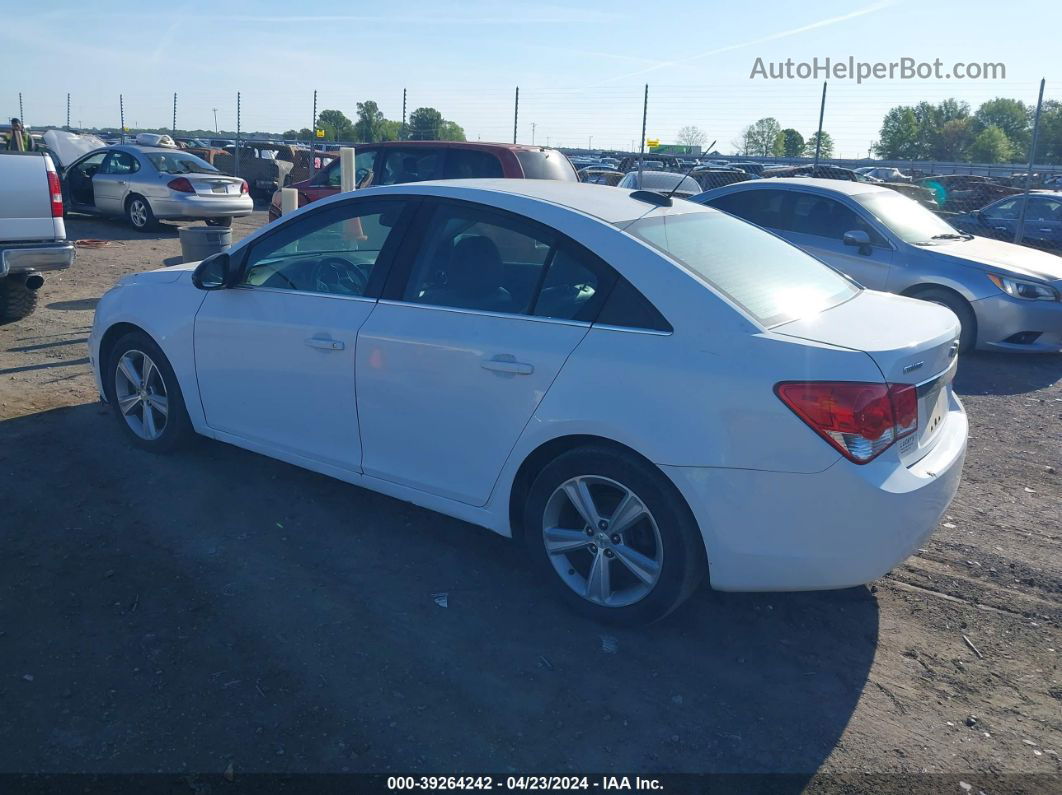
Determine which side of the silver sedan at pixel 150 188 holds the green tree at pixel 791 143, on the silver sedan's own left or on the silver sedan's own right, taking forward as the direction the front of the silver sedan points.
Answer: on the silver sedan's own right

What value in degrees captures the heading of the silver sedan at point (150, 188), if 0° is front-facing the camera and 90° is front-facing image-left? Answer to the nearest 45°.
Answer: approximately 135°

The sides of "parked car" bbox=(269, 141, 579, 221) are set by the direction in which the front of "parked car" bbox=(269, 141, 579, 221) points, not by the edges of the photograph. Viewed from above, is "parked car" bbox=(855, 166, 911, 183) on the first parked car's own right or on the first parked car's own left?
on the first parked car's own right

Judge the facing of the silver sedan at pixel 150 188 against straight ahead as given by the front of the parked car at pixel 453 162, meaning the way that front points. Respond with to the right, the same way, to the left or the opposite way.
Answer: the same way

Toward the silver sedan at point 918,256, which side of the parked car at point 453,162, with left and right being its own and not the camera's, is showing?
back

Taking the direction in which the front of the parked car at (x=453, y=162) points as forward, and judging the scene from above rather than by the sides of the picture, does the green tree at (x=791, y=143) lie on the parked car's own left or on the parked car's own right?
on the parked car's own right

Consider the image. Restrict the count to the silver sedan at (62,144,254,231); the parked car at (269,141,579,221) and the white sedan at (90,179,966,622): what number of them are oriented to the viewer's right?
0

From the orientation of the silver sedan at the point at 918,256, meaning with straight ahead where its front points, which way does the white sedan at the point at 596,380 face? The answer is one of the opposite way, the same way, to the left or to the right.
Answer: the opposite way

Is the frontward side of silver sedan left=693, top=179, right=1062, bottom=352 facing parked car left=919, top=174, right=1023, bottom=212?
no

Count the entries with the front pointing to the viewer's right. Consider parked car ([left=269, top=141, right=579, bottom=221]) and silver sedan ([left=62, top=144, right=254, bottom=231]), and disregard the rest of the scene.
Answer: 0

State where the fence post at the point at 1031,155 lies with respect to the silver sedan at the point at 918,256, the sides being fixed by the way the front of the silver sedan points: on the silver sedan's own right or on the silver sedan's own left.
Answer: on the silver sedan's own left

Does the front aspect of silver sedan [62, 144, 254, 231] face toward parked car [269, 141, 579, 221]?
no

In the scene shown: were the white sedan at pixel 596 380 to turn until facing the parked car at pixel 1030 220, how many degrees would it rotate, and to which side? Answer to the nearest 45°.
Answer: approximately 90° to its right

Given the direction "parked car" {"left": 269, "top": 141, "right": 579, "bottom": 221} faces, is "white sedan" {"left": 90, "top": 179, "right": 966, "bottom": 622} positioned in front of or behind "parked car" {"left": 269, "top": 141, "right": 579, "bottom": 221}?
behind

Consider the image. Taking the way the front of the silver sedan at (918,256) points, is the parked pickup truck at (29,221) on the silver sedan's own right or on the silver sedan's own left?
on the silver sedan's own right

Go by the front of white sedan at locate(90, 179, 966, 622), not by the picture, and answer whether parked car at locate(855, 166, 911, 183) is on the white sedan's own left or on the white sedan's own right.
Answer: on the white sedan's own right
